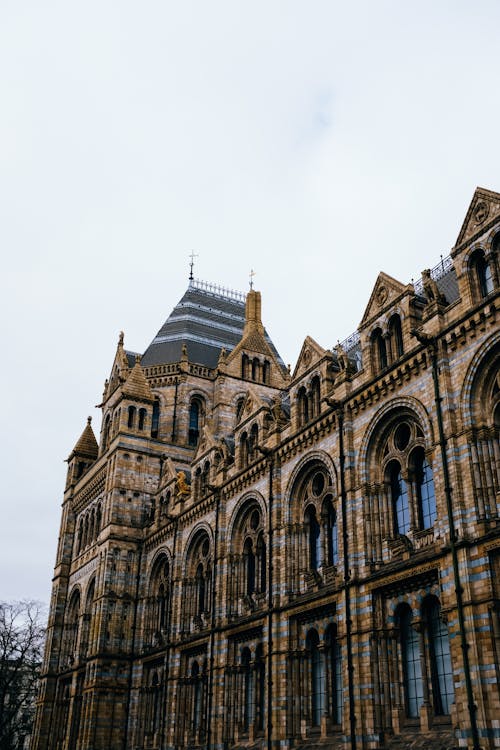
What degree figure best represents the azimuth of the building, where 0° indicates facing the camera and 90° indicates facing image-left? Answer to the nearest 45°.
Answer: approximately 45°
